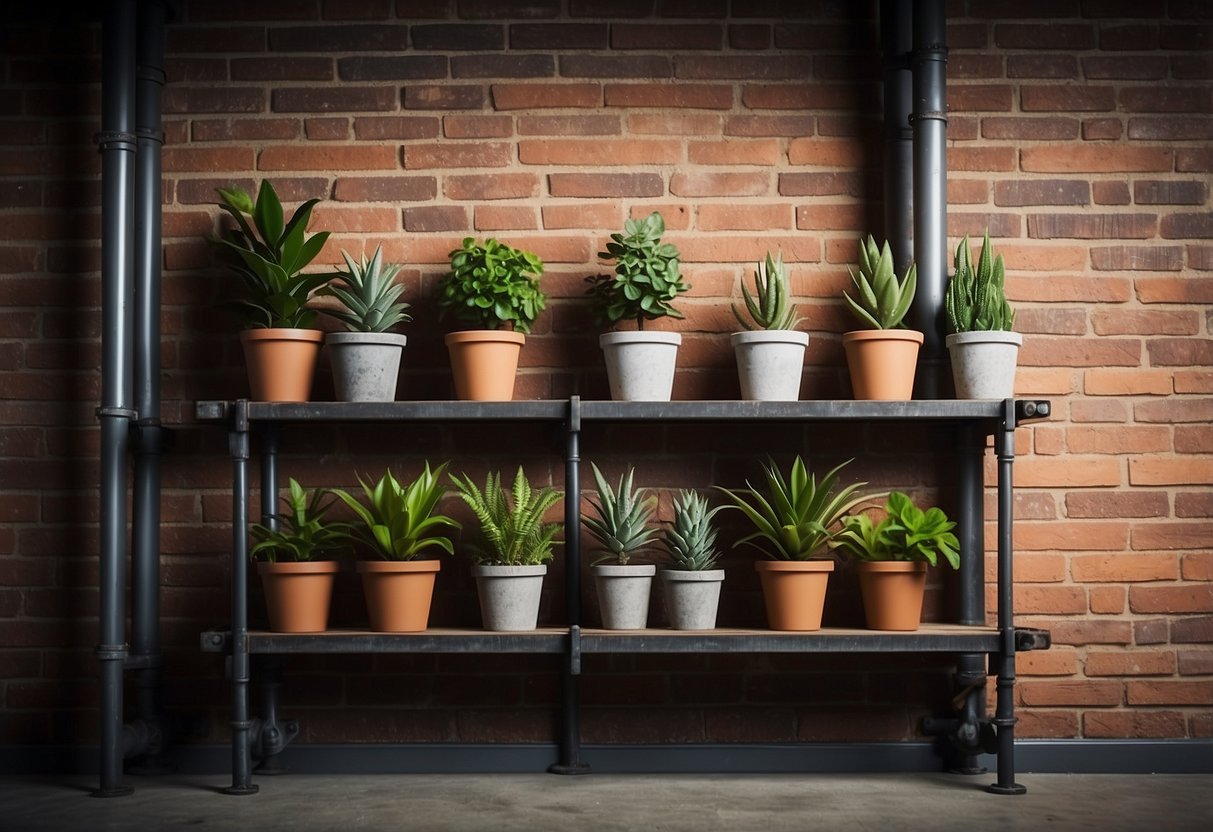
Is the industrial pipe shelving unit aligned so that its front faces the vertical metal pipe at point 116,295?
no

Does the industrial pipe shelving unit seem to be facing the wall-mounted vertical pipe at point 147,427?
no

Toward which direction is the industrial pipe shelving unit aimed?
toward the camera
